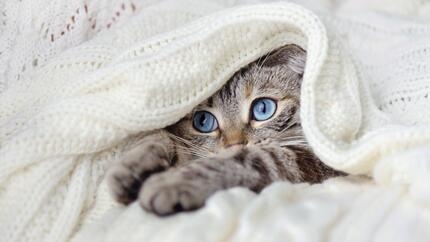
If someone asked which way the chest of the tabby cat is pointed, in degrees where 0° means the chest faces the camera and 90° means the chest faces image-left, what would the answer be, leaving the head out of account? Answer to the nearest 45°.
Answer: approximately 45°
